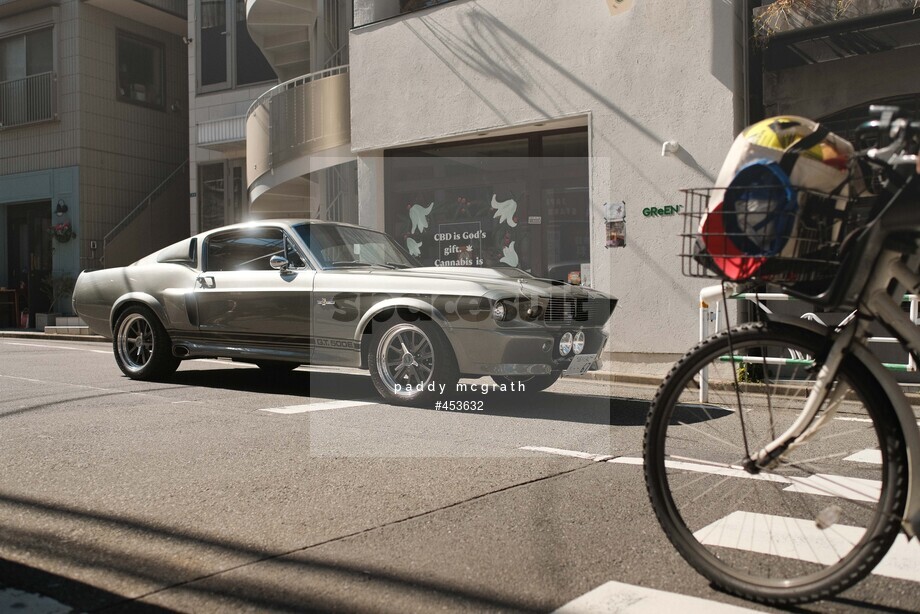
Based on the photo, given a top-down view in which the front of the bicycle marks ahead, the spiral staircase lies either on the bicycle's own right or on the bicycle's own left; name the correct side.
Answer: on the bicycle's own right

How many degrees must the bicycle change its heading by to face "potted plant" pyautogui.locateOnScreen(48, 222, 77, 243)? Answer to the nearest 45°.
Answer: approximately 45° to its right

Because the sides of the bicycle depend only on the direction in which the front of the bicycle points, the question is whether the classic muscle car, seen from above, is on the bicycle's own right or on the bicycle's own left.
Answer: on the bicycle's own right

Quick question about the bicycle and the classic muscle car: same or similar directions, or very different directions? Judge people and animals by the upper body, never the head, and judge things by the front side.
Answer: very different directions

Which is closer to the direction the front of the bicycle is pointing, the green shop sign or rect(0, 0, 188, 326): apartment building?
the apartment building

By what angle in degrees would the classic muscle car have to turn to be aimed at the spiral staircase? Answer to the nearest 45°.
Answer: approximately 135° to its left

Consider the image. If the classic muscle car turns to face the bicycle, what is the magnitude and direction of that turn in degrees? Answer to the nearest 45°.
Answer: approximately 45° to its right

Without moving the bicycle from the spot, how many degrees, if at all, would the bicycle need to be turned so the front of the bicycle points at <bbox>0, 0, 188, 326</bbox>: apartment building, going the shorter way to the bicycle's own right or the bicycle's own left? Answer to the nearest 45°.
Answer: approximately 45° to the bicycle's own right

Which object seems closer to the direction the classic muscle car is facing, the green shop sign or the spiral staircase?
the green shop sign

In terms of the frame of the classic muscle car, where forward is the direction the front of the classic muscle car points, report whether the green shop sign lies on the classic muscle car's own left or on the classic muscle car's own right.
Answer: on the classic muscle car's own left

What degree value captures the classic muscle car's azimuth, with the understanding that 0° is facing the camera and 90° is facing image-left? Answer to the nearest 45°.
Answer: approximately 315°

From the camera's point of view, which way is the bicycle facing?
to the viewer's left

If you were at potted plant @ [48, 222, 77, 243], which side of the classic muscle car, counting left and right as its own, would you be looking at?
back

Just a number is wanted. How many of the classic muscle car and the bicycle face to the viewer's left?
1
